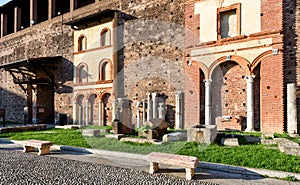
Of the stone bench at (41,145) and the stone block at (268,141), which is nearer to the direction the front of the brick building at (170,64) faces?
the stone bench

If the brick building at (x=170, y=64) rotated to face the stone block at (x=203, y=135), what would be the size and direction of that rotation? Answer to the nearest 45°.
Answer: approximately 45° to its left

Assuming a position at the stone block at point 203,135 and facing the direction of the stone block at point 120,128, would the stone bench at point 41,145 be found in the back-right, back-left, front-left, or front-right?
front-left

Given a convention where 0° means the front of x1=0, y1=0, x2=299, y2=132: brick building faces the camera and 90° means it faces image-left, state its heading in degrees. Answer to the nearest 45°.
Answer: approximately 45°

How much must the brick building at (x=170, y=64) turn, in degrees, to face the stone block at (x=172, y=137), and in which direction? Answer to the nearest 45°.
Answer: approximately 45° to its left

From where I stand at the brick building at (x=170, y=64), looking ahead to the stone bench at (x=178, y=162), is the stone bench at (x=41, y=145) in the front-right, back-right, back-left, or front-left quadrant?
front-right

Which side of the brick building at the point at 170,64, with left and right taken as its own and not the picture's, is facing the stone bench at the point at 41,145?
front

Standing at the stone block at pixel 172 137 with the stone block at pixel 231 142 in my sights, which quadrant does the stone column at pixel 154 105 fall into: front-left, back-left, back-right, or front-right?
back-left

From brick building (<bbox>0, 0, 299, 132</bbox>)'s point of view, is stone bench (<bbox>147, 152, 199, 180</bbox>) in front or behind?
in front
